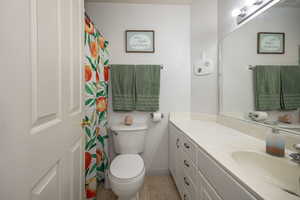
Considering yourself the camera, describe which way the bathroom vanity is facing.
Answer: facing the viewer and to the left of the viewer

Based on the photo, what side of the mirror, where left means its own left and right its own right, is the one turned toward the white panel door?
front

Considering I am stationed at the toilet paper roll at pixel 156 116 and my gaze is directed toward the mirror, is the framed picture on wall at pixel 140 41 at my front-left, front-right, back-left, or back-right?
back-right

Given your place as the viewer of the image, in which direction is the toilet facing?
facing the viewer

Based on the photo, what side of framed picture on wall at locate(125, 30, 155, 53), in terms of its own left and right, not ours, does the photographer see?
front

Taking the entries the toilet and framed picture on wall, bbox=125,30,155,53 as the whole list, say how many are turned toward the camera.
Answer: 2
